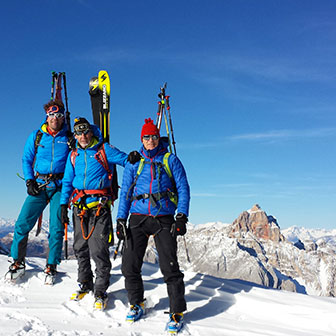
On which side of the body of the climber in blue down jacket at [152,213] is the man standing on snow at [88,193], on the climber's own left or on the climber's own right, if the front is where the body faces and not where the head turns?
on the climber's own right

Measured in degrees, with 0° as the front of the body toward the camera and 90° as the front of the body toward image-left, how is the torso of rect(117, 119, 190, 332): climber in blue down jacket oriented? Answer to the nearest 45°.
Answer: approximately 0°

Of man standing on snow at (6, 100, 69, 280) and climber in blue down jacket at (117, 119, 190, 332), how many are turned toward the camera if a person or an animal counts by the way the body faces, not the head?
2

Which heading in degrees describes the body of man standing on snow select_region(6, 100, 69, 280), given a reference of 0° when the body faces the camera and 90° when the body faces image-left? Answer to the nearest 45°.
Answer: approximately 0°
